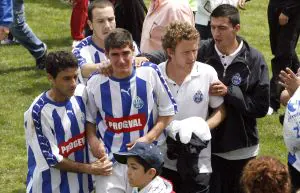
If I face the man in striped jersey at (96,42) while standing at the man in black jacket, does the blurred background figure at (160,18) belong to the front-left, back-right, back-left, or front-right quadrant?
front-right

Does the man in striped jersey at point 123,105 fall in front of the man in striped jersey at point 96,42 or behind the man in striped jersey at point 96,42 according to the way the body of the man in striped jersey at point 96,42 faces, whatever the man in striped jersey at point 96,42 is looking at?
in front

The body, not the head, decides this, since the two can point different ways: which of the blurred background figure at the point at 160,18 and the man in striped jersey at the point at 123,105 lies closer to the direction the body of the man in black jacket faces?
the man in striped jersey

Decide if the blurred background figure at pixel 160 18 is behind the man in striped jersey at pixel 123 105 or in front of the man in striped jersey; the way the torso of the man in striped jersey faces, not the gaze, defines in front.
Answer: behind

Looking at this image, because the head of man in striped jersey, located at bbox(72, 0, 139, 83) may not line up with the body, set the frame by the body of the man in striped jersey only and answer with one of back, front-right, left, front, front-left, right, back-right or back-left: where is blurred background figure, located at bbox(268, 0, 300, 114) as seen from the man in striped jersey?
left

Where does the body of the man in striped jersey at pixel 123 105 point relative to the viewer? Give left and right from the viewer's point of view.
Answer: facing the viewer

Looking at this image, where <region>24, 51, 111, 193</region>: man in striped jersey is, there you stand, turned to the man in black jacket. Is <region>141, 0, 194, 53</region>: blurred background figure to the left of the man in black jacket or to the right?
left

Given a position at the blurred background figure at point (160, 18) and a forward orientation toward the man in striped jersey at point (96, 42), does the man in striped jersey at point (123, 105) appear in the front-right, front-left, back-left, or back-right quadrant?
front-left

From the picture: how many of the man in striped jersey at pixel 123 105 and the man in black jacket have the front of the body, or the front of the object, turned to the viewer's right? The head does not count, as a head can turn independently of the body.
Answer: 0

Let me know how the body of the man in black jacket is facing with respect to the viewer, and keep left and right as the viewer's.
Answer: facing the viewer and to the left of the viewer

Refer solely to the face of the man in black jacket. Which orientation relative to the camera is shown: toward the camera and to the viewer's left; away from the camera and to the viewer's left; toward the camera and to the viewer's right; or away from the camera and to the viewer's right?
toward the camera and to the viewer's left

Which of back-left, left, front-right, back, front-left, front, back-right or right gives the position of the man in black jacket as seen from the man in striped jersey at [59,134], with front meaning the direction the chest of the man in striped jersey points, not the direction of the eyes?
front-left

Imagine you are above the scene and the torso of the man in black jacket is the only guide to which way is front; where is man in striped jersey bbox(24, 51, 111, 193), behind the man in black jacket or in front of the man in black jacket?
in front

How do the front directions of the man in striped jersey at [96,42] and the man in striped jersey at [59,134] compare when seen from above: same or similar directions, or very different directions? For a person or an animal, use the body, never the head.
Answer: same or similar directions

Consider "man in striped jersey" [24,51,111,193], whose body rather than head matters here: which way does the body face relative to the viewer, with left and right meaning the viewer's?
facing the viewer and to the right of the viewer
